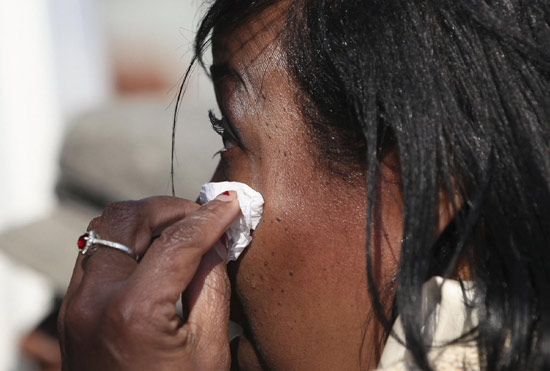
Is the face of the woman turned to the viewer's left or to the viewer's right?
to the viewer's left

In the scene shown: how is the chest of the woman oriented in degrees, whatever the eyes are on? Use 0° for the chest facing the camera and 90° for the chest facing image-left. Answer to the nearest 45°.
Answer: approximately 90°
